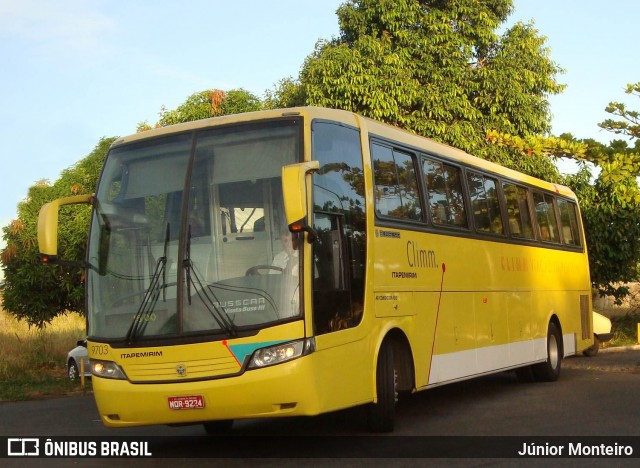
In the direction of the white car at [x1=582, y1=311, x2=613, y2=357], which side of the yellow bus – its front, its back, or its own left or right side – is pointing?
back

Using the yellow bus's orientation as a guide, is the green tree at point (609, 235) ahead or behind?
behind

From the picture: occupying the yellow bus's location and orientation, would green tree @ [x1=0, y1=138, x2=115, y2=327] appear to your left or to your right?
on your right

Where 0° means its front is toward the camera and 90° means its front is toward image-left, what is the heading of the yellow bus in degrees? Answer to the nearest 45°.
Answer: approximately 45°

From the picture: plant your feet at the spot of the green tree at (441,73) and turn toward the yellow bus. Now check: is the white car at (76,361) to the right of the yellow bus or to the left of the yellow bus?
right
